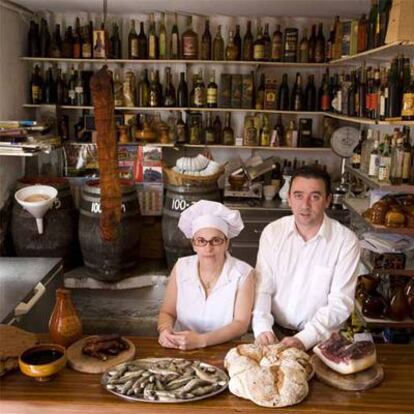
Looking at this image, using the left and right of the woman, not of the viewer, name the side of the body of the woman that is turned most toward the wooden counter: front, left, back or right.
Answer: front

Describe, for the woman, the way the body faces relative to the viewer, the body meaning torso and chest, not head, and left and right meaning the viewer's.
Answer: facing the viewer

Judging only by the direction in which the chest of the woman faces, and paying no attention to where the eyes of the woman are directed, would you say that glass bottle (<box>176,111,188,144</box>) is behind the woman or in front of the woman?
behind

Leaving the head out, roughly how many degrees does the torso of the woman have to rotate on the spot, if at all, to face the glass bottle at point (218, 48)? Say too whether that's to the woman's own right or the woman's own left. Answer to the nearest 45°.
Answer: approximately 180°

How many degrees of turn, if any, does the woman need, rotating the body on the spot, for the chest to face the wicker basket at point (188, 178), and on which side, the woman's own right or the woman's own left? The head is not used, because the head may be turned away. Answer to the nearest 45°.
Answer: approximately 180°

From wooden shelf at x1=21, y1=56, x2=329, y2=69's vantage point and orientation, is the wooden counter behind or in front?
in front

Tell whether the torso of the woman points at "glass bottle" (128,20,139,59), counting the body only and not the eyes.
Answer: no

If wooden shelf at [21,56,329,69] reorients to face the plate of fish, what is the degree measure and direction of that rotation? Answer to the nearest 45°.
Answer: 0° — it already faces it

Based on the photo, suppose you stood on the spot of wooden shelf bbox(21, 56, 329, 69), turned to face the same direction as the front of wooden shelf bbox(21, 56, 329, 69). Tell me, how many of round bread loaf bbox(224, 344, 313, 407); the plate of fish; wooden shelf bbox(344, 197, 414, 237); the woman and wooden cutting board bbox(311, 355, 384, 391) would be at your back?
0

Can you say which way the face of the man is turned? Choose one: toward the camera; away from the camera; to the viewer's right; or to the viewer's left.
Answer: toward the camera

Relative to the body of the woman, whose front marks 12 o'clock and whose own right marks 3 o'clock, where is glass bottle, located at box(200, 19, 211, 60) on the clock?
The glass bottle is roughly at 6 o'clock from the woman.

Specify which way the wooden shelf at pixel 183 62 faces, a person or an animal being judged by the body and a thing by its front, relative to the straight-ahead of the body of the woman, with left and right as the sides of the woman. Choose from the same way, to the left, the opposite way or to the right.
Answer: the same way

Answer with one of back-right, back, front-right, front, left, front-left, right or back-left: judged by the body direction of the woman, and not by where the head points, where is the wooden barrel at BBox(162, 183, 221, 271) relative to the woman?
back

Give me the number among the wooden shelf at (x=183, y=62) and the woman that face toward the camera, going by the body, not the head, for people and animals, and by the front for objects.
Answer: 2

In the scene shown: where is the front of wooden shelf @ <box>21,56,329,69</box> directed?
toward the camera

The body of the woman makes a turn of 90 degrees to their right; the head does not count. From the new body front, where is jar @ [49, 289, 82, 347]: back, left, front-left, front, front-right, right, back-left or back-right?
front-left

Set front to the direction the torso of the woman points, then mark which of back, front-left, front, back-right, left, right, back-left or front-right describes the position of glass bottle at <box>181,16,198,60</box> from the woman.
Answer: back

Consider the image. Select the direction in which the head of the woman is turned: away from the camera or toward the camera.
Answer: toward the camera
